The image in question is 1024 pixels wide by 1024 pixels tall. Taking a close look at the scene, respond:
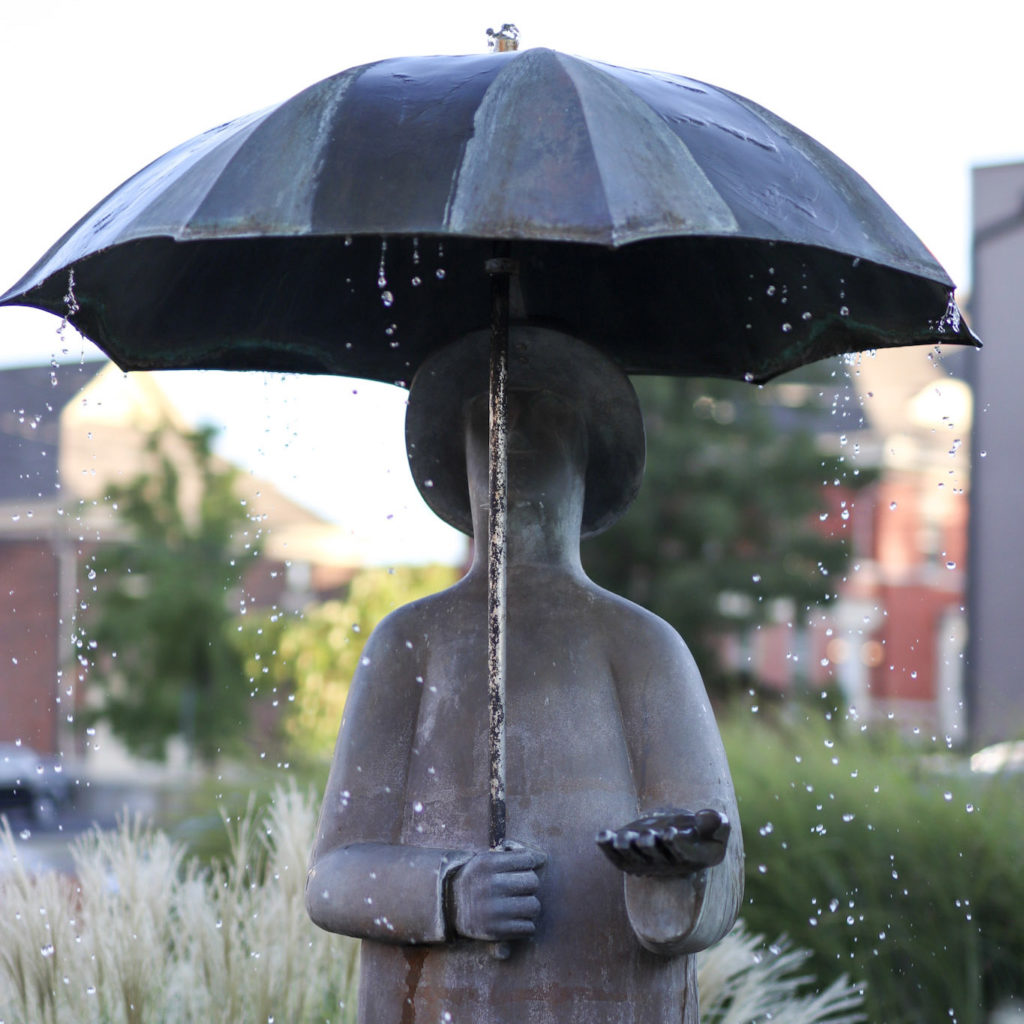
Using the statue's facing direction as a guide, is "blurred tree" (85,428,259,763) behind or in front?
behind

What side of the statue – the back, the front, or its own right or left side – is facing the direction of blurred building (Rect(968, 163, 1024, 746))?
back

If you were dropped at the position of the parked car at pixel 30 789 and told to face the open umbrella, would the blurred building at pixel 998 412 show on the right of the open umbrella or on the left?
left

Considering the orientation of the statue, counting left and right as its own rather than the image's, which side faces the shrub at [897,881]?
back

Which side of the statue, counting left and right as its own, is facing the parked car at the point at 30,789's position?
back

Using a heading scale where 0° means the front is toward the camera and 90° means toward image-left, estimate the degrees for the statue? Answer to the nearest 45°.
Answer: approximately 0°

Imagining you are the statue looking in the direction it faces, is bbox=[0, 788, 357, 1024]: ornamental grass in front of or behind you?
behind
